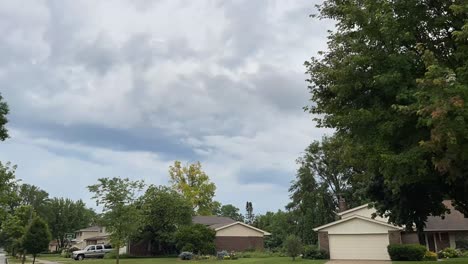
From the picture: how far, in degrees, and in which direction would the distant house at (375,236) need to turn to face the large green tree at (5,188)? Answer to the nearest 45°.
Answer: approximately 45° to its right

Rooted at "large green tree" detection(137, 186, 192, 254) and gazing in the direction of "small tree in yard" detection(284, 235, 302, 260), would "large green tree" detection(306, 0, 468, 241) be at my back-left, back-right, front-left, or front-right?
front-right

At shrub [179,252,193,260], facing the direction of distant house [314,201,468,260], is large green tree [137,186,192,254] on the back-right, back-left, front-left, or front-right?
back-left

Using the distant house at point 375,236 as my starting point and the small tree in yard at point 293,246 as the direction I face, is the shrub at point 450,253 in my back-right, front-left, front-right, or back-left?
back-left

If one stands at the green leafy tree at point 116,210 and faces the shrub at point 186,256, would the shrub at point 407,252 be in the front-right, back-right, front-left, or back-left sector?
front-right

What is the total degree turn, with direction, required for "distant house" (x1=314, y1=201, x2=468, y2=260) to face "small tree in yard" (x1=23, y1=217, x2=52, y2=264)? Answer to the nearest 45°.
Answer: approximately 45° to its right

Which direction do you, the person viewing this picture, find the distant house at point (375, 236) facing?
facing the viewer

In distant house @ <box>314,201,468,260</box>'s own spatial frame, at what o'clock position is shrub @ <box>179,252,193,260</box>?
The shrub is roughly at 3 o'clock from the distant house.

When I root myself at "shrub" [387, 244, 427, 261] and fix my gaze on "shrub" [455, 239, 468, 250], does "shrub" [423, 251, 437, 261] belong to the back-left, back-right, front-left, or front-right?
front-right

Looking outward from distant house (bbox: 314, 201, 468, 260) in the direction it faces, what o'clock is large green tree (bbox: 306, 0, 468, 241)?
The large green tree is roughly at 12 o'clock from the distant house.

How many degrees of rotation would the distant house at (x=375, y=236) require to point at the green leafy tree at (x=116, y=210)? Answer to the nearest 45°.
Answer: approximately 45° to its right

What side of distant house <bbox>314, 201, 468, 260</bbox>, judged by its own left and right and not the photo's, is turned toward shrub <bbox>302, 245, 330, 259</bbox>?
right

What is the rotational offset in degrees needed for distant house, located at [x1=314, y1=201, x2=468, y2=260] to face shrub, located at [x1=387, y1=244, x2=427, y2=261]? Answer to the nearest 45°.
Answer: approximately 45° to its left
